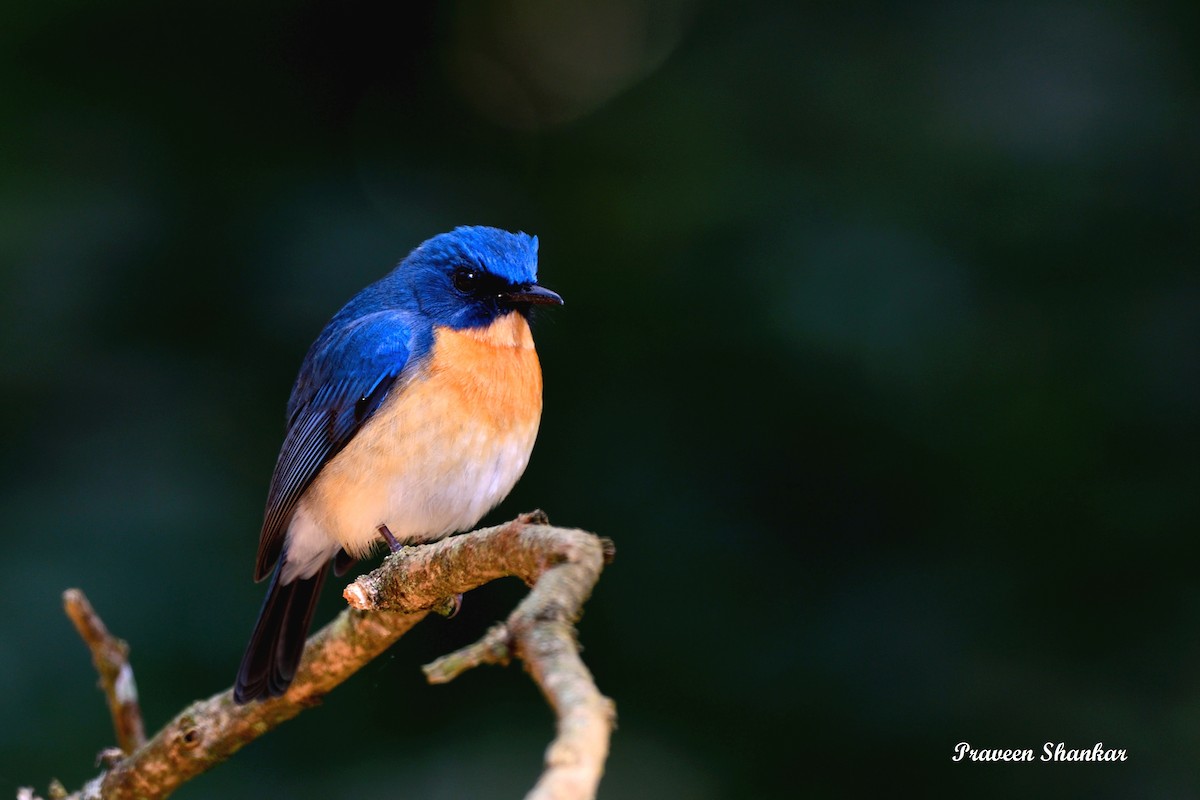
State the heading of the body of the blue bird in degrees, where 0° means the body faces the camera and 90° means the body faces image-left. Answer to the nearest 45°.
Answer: approximately 315°
